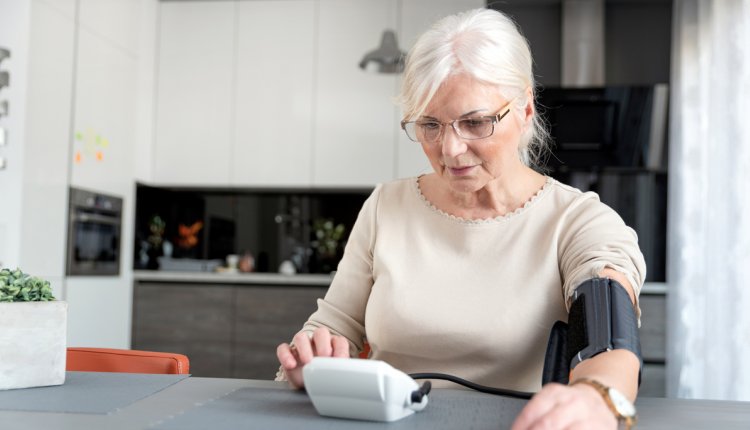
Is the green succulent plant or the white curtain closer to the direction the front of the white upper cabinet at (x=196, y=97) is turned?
the green succulent plant

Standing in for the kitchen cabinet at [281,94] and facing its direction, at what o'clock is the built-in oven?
The built-in oven is roughly at 2 o'clock from the kitchen cabinet.

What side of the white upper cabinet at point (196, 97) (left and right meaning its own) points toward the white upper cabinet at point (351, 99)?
left

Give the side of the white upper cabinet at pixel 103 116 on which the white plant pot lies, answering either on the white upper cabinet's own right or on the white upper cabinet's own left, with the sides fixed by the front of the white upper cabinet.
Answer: on the white upper cabinet's own right

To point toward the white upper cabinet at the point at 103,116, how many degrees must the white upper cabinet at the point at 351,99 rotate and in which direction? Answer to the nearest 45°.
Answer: approximately 90° to its right

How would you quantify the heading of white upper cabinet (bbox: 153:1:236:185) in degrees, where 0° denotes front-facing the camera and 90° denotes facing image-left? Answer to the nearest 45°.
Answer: approximately 0°

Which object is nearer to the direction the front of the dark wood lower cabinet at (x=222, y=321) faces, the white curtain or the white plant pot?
the white plant pot
